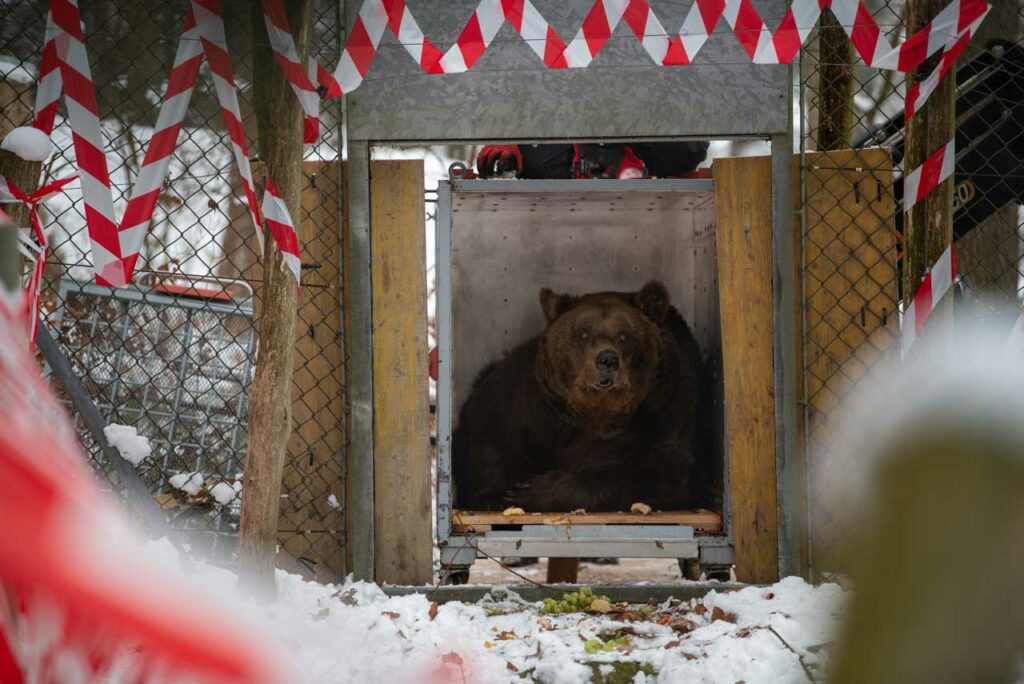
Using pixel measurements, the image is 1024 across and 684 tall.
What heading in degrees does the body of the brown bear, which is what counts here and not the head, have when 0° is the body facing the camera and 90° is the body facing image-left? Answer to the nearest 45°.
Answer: approximately 0°

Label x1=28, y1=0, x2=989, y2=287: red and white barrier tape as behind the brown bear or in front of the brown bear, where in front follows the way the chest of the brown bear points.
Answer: in front

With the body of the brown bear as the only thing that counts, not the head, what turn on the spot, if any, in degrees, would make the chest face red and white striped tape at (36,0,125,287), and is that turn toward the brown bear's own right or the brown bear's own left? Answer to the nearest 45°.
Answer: approximately 45° to the brown bear's own right

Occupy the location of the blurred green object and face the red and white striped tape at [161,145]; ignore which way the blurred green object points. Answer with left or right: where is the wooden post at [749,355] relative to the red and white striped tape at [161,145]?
right

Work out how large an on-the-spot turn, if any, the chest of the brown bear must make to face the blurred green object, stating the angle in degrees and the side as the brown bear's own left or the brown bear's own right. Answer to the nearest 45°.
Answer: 0° — it already faces it

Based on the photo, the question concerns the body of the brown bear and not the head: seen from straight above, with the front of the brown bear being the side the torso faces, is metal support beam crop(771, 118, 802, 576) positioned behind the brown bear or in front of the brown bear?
in front

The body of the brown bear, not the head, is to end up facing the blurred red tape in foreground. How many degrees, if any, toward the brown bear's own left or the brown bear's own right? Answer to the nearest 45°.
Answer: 0° — it already faces it

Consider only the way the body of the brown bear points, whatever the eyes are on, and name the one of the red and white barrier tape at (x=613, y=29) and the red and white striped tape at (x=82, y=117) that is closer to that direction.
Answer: the red and white barrier tape
